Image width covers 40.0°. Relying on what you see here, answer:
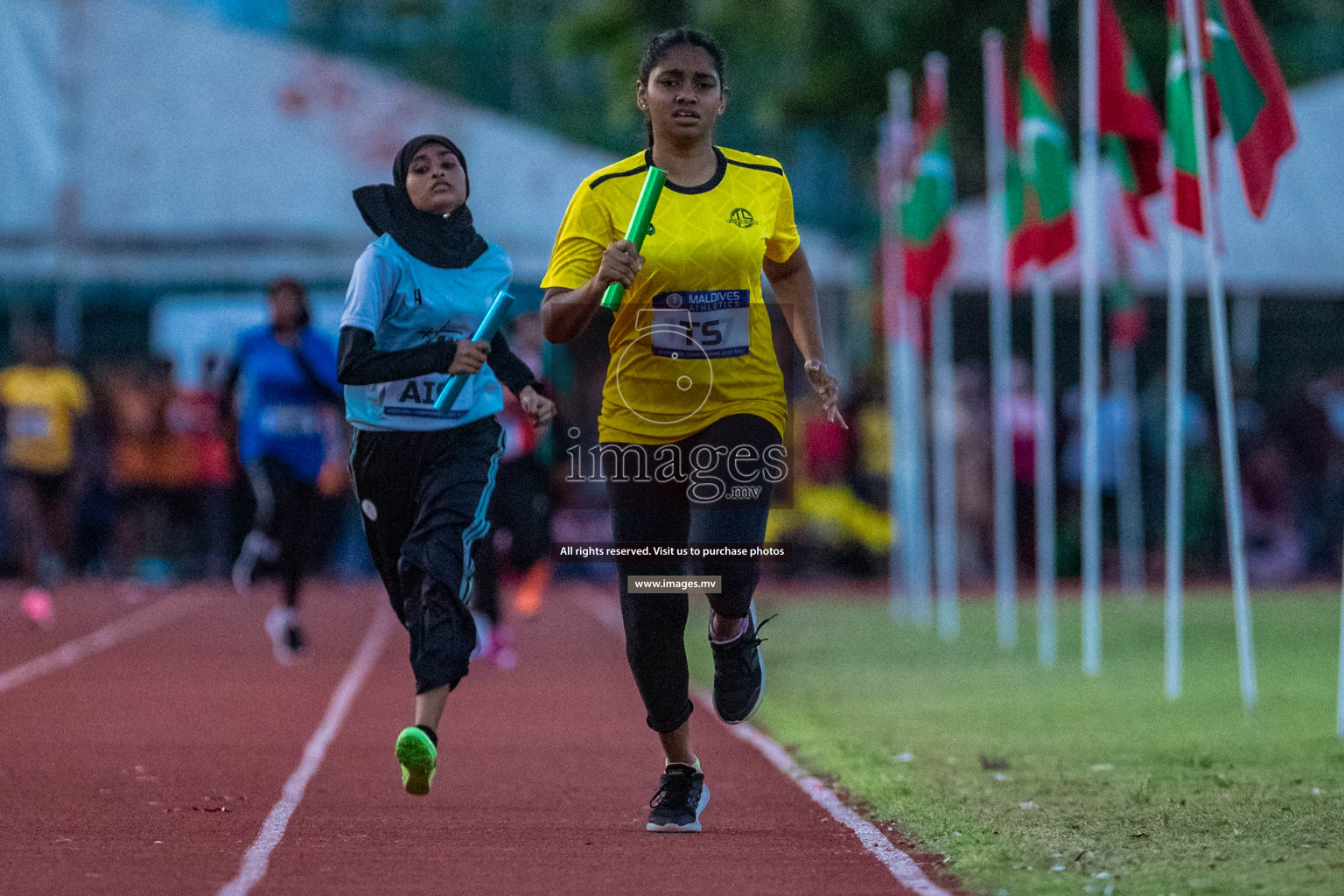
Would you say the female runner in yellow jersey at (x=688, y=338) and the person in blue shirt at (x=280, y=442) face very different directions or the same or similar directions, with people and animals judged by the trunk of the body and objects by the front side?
same or similar directions

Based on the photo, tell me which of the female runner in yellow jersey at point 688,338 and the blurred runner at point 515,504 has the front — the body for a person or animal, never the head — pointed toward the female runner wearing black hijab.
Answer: the blurred runner

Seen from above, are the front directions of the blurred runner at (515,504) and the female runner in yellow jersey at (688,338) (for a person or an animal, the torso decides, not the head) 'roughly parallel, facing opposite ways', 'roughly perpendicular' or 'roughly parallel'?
roughly parallel

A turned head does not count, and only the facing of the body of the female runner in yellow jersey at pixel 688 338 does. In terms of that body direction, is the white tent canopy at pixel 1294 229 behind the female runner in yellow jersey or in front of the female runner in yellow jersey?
behind

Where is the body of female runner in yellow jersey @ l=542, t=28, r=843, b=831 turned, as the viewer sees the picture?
toward the camera

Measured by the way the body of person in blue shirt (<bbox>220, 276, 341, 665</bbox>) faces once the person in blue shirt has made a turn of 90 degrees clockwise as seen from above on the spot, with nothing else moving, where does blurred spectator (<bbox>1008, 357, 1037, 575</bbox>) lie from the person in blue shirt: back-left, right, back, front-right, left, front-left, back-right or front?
back-right

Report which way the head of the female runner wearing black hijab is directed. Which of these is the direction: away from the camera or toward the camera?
toward the camera

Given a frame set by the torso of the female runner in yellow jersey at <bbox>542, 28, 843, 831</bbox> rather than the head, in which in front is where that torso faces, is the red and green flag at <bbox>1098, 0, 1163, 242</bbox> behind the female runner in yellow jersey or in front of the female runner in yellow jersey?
behind

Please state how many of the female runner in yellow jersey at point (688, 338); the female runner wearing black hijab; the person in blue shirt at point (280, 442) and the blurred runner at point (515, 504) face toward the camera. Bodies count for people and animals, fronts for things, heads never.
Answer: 4

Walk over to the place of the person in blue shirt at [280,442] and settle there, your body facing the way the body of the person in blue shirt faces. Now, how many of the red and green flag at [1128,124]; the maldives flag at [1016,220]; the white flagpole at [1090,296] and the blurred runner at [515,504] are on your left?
4

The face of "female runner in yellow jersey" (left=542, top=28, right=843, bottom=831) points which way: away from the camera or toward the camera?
toward the camera

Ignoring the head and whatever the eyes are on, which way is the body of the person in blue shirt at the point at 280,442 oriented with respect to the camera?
toward the camera

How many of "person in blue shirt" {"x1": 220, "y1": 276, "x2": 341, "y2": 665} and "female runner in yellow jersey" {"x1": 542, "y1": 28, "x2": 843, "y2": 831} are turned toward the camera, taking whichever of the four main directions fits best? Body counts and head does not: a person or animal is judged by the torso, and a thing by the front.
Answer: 2

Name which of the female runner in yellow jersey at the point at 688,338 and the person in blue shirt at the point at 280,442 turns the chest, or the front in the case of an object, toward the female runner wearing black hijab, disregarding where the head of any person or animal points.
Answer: the person in blue shirt

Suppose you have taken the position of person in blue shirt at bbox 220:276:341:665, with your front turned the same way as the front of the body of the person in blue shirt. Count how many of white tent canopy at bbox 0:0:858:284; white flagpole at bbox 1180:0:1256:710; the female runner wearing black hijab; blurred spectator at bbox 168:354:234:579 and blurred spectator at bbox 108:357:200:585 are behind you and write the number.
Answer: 3

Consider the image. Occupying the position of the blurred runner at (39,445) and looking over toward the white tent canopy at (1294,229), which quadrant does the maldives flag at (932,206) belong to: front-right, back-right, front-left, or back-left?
front-right
